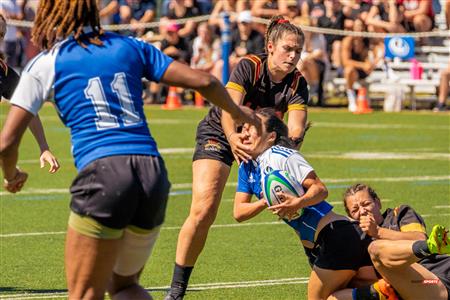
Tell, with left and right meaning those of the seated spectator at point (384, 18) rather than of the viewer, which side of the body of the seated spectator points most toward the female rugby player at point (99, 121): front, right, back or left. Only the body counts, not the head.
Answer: front

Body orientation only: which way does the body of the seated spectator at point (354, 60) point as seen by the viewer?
toward the camera

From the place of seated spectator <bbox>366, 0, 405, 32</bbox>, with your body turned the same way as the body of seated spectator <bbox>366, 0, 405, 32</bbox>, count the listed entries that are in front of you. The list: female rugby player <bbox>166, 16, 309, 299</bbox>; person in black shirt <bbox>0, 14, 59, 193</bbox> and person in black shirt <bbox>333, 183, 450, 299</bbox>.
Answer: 3

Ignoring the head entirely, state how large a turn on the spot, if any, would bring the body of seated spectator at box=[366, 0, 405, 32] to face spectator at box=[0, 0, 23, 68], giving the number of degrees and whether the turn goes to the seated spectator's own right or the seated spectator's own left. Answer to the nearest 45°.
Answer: approximately 90° to the seated spectator's own right

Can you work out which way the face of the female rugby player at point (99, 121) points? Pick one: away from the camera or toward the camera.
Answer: away from the camera

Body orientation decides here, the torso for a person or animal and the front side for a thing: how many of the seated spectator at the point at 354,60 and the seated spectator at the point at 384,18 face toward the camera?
2

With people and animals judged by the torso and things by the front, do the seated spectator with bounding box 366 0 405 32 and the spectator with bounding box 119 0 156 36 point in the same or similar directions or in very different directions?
same or similar directions

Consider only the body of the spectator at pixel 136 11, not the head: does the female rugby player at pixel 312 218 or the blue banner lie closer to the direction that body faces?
the female rugby player

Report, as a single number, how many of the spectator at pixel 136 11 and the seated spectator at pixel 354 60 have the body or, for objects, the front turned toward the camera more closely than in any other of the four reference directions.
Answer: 2

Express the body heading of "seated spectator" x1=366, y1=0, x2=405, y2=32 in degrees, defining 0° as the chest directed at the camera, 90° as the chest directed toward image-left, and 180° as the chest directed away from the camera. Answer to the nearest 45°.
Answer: approximately 0°

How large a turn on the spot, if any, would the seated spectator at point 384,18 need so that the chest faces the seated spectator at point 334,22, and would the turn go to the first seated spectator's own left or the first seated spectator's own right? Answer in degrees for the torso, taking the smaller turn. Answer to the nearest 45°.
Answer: approximately 90° to the first seated spectator's own right

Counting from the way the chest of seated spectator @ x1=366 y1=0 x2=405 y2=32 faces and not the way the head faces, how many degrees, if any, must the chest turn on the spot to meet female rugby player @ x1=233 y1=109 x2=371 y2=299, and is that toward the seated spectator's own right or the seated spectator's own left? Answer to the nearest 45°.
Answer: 0° — they already face them

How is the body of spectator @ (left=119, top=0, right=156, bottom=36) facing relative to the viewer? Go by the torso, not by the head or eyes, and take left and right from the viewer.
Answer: facing the viewer
